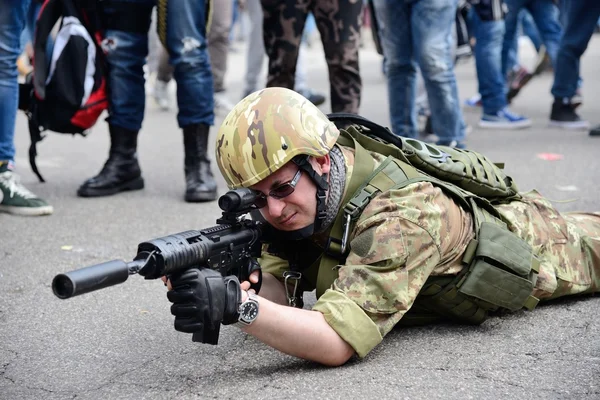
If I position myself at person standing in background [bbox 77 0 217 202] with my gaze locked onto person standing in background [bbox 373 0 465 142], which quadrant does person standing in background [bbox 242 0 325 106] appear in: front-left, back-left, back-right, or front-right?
front-left

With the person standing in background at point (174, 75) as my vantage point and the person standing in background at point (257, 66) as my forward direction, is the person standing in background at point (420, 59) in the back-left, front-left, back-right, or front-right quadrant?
front-right

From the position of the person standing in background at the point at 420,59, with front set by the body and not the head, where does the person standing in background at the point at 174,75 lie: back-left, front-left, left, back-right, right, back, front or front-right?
front-right

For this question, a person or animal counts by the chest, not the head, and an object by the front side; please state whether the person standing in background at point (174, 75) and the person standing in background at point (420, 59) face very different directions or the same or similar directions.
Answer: same or similar directions

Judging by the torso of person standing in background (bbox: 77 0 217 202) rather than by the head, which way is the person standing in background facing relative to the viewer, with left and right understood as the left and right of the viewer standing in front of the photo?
facing the viewer and to the left of the viewer

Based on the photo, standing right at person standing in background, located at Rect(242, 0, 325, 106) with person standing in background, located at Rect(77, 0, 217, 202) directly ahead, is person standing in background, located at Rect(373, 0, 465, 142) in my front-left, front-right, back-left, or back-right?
front-left

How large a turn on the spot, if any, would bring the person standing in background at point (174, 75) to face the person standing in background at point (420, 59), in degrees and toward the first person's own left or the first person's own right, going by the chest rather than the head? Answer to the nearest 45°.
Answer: approximately 135° to the first person's own left

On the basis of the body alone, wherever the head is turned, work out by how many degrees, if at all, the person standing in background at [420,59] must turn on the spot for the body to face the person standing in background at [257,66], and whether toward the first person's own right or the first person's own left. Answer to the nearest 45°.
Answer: approximately 135° to the first person's own right

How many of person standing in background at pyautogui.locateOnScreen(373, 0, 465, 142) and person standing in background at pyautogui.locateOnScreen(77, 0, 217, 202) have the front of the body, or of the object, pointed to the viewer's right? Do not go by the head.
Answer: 0

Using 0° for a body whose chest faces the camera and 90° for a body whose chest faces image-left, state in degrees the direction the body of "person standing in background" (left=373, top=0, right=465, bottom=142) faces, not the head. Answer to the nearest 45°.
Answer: approximately 0°
